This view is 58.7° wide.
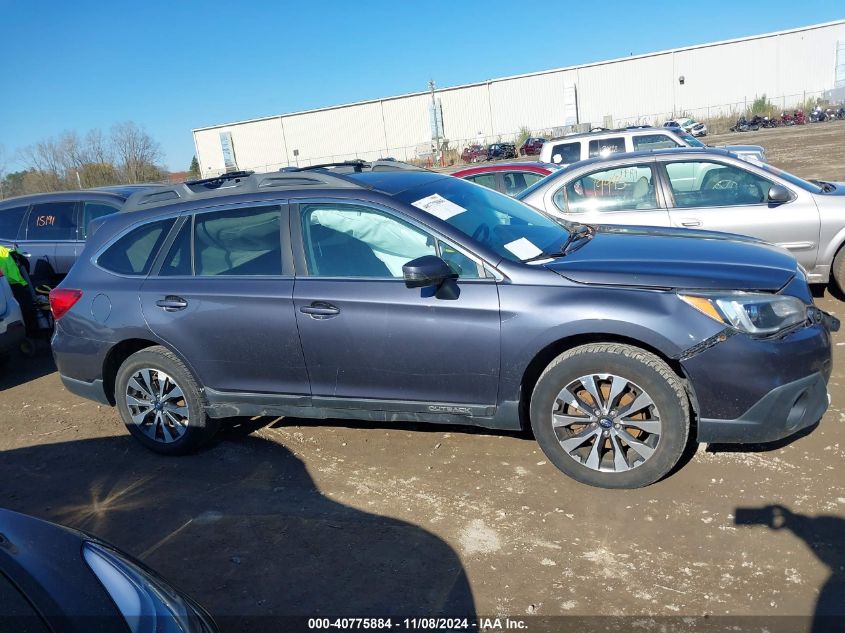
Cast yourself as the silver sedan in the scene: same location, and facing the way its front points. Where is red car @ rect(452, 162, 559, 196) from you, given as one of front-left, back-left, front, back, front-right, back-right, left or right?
back-left

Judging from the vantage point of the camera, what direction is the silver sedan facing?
facing to the right of the viewer

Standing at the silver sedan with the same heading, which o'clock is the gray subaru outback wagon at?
The gray subaru outback wagon is roughly at 4 o'clock from the silver sedan.

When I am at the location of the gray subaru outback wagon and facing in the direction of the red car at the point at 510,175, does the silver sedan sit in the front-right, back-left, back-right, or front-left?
front-right

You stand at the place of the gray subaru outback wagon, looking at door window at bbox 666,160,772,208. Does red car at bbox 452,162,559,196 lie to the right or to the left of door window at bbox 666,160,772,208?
left

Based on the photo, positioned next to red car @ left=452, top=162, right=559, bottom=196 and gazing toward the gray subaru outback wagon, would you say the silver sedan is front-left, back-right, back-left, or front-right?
front-left

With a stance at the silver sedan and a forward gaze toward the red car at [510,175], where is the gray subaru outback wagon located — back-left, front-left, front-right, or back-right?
back-left
